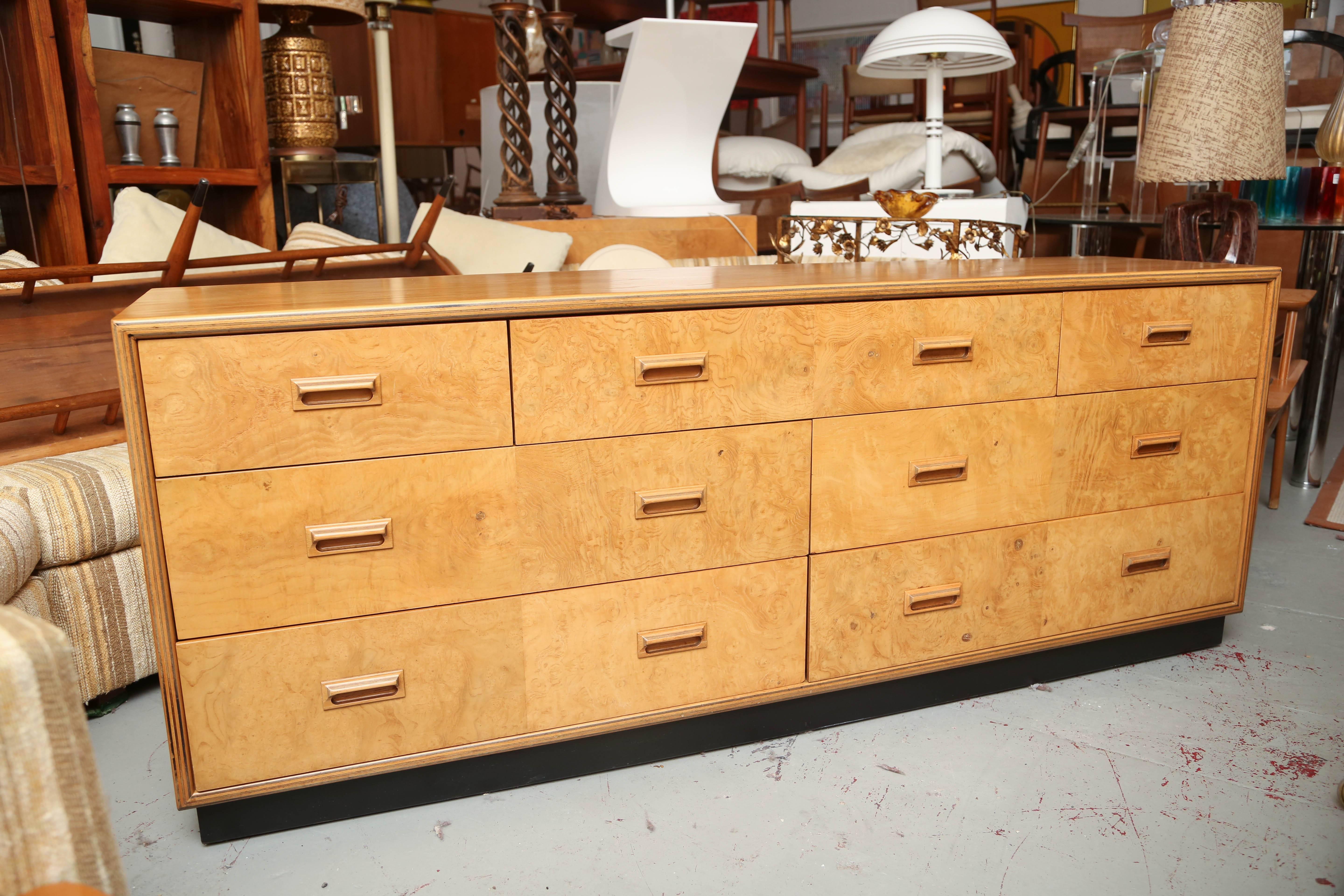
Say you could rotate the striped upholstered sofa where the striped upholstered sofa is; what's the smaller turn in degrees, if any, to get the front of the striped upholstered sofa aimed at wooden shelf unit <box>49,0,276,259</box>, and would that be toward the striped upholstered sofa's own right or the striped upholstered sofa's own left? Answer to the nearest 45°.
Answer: approximately 135° to the striped upholstered sofa's own left

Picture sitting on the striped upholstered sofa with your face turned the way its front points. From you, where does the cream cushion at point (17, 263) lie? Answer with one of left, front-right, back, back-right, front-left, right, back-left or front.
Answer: back-left

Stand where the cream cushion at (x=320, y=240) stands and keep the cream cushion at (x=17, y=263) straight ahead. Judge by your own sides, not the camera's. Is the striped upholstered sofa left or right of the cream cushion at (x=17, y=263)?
left

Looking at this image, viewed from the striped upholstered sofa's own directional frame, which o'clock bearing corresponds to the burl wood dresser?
The burl wood dresser is roughly at 12 o'clock from the striped upholstered sofa.

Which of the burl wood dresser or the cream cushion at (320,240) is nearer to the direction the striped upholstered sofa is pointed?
the burl wood dresser

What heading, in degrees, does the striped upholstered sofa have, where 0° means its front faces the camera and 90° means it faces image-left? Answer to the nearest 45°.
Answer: approximately 315°

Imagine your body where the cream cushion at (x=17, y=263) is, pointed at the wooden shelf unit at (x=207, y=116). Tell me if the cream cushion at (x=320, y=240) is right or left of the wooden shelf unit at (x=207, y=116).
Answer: right

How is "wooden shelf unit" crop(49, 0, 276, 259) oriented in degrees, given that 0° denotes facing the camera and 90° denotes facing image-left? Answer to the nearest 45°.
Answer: approximately 315°
